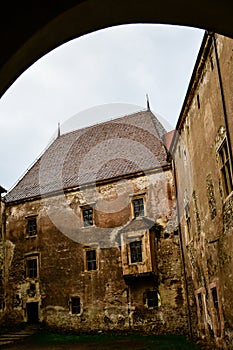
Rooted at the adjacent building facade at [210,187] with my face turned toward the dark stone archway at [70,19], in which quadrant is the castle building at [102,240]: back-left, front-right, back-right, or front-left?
back-right

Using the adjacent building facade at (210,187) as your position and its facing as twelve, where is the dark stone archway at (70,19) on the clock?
The dark stone archway is roughly at 9 o'clock from the adjacent building facade.

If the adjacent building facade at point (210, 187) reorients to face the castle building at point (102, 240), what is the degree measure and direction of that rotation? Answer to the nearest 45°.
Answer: approximately 45° to its right

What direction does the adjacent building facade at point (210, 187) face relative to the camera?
to the viewer's left
